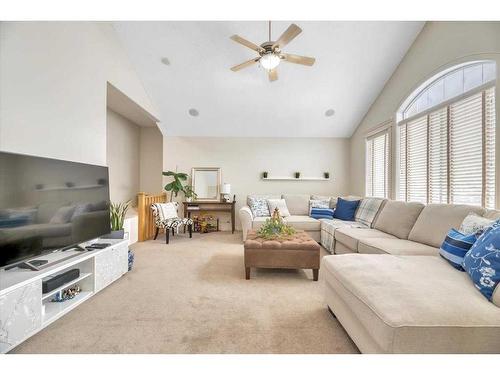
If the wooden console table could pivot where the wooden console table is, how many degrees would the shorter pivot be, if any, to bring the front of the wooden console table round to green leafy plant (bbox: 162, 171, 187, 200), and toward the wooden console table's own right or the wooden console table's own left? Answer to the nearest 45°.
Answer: approximately 90° to the wooden console table's own right

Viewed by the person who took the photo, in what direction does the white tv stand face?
facing the viewer and to the right of the viewer

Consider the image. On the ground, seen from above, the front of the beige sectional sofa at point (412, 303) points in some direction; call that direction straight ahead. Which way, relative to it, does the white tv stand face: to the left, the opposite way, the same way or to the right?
the opposite way

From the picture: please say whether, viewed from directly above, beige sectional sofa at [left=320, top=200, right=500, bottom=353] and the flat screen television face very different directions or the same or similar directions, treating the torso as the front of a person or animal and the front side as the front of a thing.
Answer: very different directions

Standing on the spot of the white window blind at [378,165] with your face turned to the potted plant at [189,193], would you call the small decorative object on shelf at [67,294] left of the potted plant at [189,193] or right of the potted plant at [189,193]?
left

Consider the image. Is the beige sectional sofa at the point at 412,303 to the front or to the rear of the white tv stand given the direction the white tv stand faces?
to the front

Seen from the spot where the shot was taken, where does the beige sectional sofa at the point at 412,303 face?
facing the viewer and to the left of the viewer

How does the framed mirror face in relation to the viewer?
toward the camera

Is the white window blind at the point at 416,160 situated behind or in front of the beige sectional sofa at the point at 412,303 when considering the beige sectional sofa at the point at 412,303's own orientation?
behind

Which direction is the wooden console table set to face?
toward the camera

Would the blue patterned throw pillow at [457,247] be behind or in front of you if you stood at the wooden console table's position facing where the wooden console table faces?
in front

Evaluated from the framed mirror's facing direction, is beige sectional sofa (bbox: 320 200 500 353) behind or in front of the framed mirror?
in front

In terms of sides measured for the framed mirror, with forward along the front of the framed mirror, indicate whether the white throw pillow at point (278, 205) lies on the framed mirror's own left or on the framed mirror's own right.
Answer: on the framed mirror's own left

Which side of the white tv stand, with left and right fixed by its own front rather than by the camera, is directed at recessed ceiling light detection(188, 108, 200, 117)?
left

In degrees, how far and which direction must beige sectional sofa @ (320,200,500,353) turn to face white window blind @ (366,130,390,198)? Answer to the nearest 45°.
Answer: approximately 135° to its right
